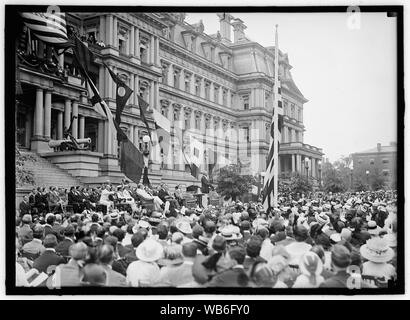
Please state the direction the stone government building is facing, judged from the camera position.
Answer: facing the viewer and to the right of the viewer

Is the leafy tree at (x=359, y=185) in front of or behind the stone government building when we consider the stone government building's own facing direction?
in front

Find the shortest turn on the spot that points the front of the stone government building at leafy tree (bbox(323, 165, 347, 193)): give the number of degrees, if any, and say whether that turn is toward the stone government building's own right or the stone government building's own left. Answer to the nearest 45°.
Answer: approximately 45° to the stone government building's own left
